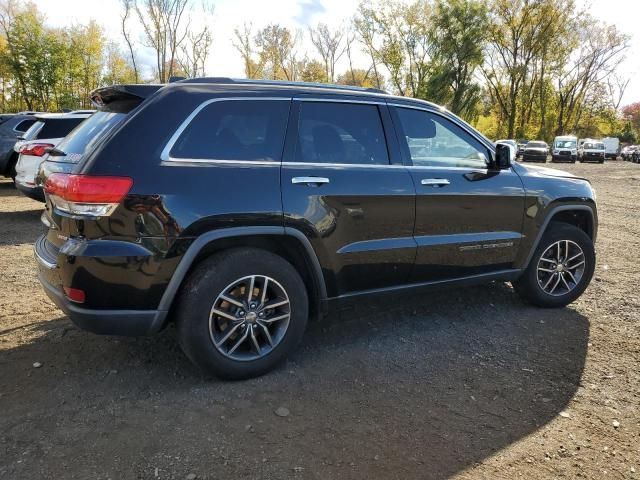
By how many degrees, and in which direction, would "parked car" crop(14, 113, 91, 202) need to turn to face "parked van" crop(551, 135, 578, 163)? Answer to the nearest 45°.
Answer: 0° — it already faces it

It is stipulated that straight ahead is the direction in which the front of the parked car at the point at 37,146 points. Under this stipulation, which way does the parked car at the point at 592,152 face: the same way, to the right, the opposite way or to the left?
the opposite way

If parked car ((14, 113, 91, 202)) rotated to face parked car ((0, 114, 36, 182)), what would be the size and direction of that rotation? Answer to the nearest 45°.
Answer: approximately 45° to its left

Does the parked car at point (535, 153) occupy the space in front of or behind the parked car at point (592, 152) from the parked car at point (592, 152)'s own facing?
in front

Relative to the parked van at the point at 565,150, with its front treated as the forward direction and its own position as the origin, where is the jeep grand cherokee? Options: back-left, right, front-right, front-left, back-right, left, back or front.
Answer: front

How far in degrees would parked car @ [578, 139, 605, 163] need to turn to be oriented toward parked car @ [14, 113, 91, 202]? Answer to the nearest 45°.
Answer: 0° — it already faces it

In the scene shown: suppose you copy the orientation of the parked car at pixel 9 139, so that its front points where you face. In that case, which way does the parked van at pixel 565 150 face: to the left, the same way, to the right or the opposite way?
the opposite way

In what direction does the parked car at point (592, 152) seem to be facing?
toward the camera

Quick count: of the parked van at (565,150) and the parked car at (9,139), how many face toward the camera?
1

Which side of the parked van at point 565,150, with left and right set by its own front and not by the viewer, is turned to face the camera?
front

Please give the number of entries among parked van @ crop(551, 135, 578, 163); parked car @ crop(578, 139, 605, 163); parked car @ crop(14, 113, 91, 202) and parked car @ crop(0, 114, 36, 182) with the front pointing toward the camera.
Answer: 2

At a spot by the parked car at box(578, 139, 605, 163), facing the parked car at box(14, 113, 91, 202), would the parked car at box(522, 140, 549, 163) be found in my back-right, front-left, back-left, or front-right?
front-right

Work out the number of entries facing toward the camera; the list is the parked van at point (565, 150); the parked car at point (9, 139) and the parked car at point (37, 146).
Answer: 1

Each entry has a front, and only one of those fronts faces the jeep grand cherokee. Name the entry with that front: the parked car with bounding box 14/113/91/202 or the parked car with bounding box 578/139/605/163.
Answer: the parked car with bounding box 578/139/605/163

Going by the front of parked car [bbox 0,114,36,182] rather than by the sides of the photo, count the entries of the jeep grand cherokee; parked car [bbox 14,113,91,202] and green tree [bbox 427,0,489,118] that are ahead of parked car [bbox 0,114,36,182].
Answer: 1

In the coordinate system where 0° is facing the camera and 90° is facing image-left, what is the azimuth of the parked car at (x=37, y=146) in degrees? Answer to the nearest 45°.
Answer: approximately 225°

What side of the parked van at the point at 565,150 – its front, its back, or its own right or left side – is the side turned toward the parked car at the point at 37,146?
front

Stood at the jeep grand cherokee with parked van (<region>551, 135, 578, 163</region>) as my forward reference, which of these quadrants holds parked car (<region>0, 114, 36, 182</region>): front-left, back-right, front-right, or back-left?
front-left

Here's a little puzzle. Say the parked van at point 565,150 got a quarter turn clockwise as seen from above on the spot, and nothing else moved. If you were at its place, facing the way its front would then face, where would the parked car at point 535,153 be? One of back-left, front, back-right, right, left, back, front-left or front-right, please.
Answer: front-left

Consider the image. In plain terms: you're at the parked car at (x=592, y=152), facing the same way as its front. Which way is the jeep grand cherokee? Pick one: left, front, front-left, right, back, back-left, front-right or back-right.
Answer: front

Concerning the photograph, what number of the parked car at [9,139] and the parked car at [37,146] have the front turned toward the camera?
0
